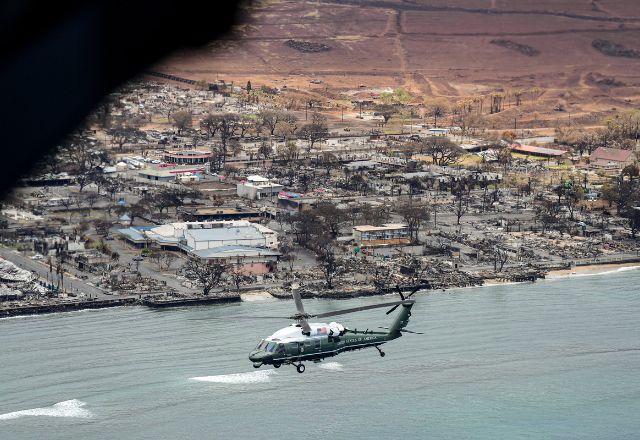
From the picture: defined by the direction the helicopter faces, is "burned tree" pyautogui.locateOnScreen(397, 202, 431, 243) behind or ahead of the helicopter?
behind

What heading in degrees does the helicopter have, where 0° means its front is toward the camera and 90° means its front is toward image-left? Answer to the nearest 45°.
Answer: approximately 45°

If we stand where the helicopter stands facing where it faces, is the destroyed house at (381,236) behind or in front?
behind

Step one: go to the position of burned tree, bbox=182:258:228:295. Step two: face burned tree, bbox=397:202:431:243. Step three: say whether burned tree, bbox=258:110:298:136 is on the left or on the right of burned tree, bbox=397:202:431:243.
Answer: left

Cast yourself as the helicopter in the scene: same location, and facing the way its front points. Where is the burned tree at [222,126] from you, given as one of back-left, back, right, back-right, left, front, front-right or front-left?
back-right

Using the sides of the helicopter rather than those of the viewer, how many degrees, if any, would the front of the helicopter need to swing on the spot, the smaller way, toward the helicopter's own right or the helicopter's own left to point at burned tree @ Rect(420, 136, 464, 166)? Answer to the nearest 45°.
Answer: approximately 135° to the helicopter's own right

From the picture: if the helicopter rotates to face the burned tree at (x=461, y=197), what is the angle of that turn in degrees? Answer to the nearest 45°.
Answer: approximately 135° to its right

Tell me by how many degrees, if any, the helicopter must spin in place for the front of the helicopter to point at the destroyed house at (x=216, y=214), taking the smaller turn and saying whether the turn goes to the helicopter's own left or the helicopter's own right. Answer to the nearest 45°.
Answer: approximately 135° to the helicopter's own right

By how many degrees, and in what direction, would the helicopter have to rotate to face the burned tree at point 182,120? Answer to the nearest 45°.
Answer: approximately 135° to its right
